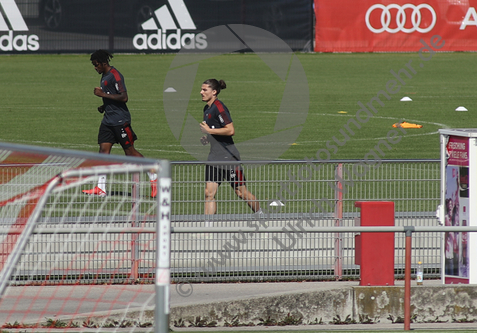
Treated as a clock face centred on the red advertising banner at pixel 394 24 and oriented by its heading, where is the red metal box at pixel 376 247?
The red metal box is roughly at 12 o'clock from the red advertising banner.

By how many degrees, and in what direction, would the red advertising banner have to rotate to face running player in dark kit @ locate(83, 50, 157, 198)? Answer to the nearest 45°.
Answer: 0° — it already faces them

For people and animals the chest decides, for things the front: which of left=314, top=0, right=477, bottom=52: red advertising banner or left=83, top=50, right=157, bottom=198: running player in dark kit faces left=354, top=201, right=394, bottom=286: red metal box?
the red advertising banner

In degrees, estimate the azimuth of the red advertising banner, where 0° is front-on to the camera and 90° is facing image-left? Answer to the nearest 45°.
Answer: approximately 0°
